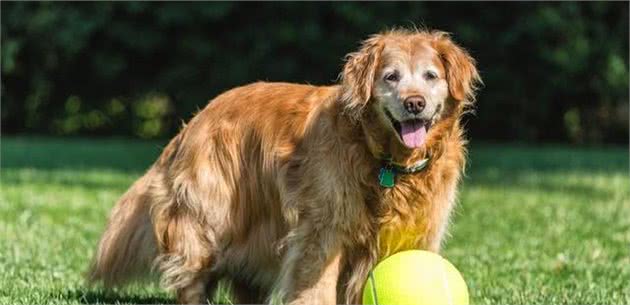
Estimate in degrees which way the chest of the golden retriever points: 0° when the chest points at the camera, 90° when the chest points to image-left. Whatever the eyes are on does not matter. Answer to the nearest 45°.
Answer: approximately 315°

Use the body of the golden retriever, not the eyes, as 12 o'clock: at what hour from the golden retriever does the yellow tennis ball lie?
The yellow tennis ball is roughly at 12 o'clock from the golden retriever.
